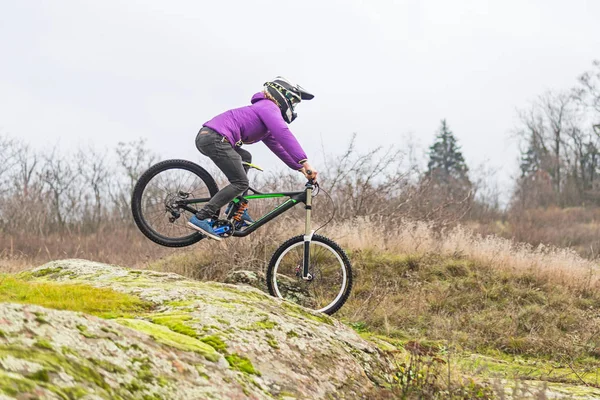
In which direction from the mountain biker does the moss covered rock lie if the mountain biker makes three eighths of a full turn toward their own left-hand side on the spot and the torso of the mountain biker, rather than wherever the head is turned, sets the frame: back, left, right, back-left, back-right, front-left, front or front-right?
back-left

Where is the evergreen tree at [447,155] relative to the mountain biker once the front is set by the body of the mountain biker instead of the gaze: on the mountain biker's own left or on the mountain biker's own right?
on the mountain biker's own left

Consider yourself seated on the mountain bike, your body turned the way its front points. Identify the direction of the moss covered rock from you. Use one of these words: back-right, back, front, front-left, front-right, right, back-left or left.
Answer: right

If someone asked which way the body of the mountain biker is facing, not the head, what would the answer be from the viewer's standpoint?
to the viewer's right

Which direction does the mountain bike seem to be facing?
to the viewer's right

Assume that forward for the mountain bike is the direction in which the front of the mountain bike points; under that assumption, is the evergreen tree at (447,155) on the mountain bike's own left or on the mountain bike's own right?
on the mountain bike's own left
